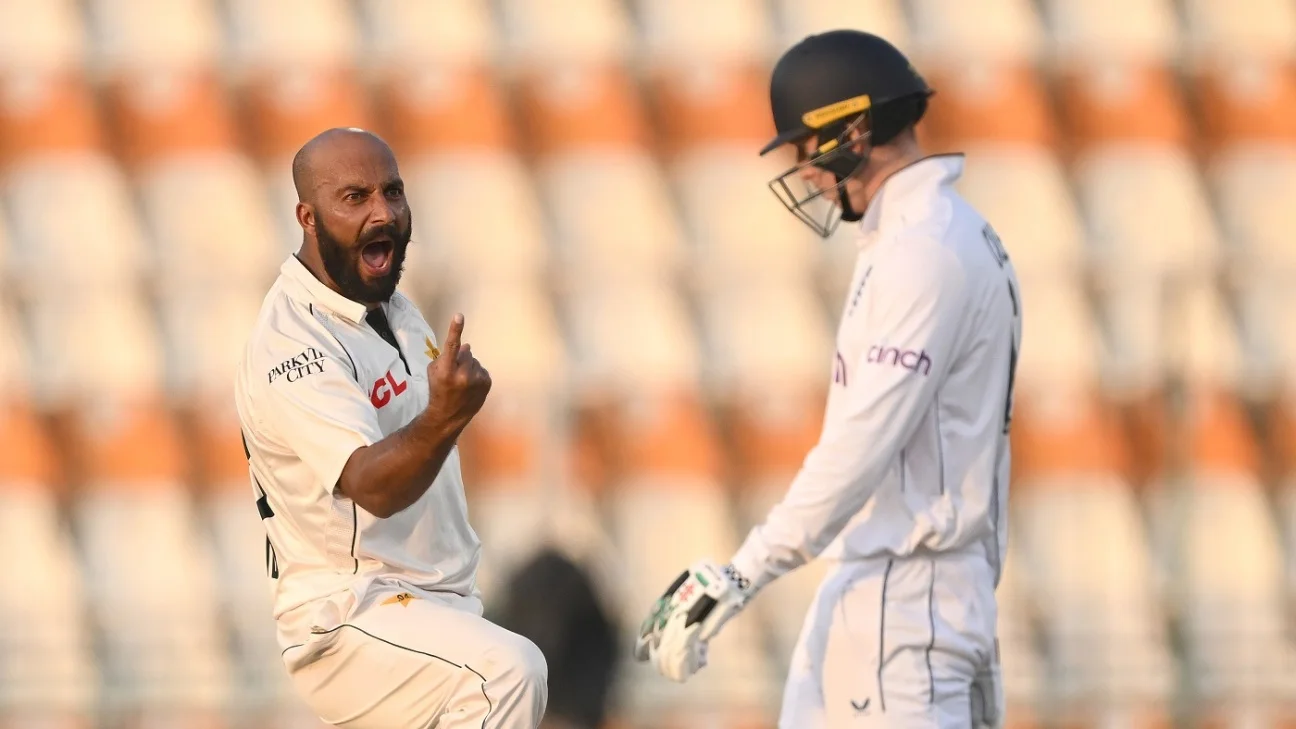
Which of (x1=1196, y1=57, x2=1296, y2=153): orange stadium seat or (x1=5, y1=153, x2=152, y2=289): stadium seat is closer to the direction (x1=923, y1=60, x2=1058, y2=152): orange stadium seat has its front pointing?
the stadium seat

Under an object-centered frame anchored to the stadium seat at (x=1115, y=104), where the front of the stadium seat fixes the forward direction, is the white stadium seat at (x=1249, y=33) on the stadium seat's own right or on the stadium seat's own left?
on the stadium seat's own left

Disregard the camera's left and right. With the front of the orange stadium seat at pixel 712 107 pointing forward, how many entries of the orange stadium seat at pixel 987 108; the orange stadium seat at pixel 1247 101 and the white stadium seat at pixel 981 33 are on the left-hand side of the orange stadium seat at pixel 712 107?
3

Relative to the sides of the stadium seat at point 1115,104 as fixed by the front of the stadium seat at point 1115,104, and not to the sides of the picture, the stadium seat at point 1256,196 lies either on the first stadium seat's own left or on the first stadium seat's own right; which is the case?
on the first stadium seat's own left

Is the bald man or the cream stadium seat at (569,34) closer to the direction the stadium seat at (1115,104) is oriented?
the bald man
